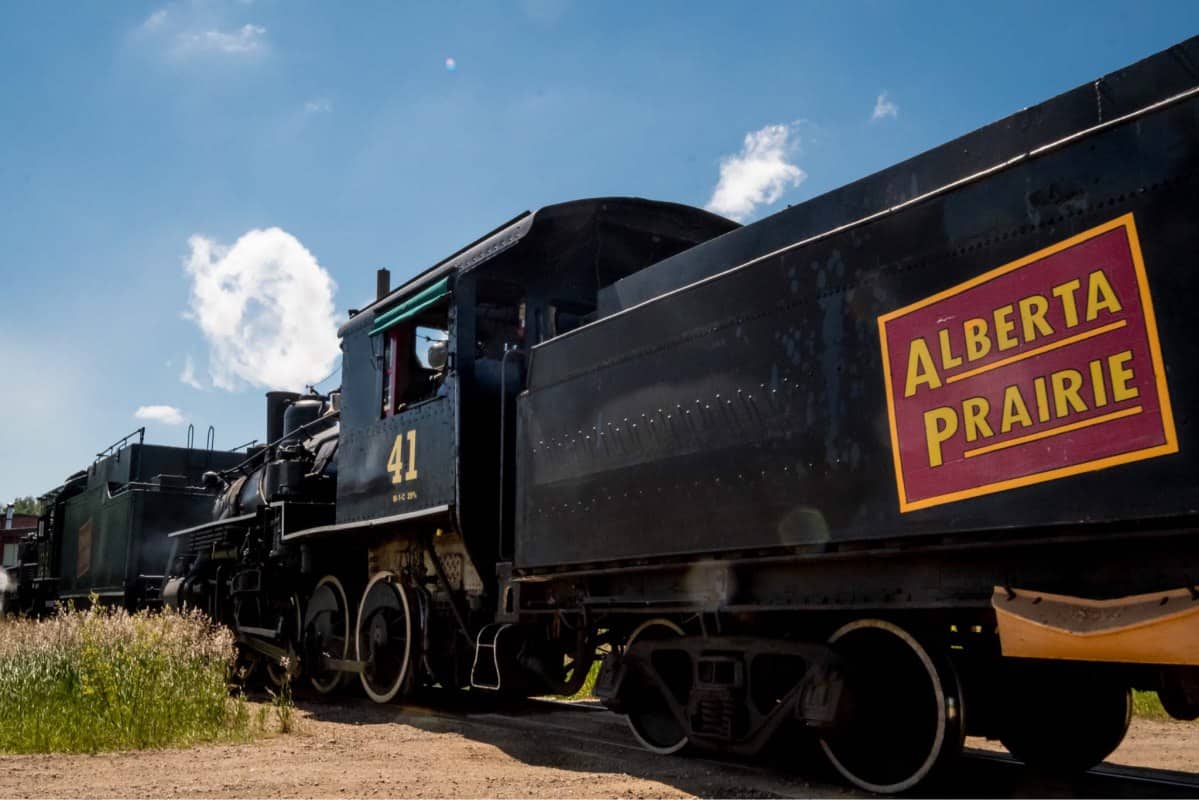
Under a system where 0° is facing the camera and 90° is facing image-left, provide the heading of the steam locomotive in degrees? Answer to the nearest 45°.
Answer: approximately 135°
